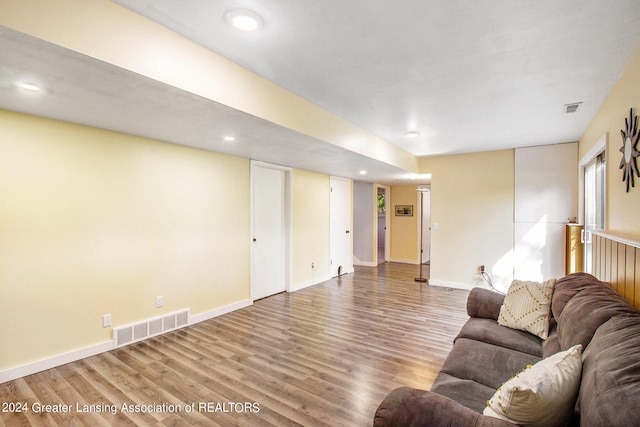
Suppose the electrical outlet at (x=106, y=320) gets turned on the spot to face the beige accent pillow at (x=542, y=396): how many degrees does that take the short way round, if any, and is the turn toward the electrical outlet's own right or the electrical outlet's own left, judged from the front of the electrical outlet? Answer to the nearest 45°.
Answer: approximately 45° to the electrical outlet's own right

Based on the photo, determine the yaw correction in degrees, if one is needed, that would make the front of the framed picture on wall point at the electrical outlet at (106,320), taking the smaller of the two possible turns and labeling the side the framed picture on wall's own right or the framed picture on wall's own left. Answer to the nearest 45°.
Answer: approximately 45° to the framed picture on wall's own right

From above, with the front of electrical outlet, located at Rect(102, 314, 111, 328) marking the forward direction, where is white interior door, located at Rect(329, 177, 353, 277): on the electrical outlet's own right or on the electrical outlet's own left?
on the electrical outlet's own left

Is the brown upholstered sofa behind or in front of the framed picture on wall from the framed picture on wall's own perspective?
in front

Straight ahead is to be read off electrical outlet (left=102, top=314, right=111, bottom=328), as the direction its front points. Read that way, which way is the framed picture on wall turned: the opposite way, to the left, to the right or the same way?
to the right

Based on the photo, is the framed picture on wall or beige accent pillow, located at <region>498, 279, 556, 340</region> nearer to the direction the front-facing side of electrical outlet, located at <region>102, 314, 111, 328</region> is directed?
the beige accent pillow

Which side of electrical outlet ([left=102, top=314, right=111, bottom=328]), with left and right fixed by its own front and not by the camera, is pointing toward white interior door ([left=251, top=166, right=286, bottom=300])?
left

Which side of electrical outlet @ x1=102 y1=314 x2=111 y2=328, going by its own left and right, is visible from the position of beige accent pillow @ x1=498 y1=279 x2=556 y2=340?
front

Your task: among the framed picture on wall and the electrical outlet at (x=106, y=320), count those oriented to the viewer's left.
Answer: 0

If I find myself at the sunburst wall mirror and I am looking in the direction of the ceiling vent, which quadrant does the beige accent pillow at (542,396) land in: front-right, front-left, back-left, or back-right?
back-left

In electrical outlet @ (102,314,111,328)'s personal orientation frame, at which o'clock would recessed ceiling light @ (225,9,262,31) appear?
The recessed ceiling light is roughly at 1 o'clock from the electrical outlet.

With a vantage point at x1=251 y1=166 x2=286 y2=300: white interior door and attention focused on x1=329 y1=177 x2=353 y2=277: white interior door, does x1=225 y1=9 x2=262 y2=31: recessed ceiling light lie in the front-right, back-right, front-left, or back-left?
back-right

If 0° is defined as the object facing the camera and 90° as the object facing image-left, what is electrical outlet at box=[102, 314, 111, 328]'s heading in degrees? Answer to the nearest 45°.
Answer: approximately 315°

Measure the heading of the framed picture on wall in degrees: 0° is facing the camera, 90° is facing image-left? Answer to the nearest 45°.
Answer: approximately 0°
